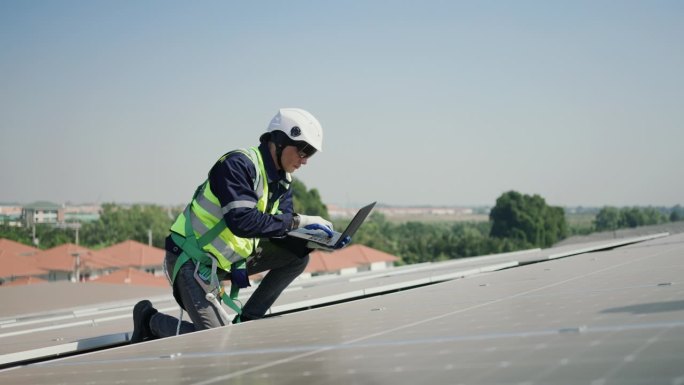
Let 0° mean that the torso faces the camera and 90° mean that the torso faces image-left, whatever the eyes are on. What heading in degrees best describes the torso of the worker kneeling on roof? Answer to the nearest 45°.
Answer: approximately 270°

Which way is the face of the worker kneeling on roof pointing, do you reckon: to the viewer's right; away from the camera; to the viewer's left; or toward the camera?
to the viewer's right
